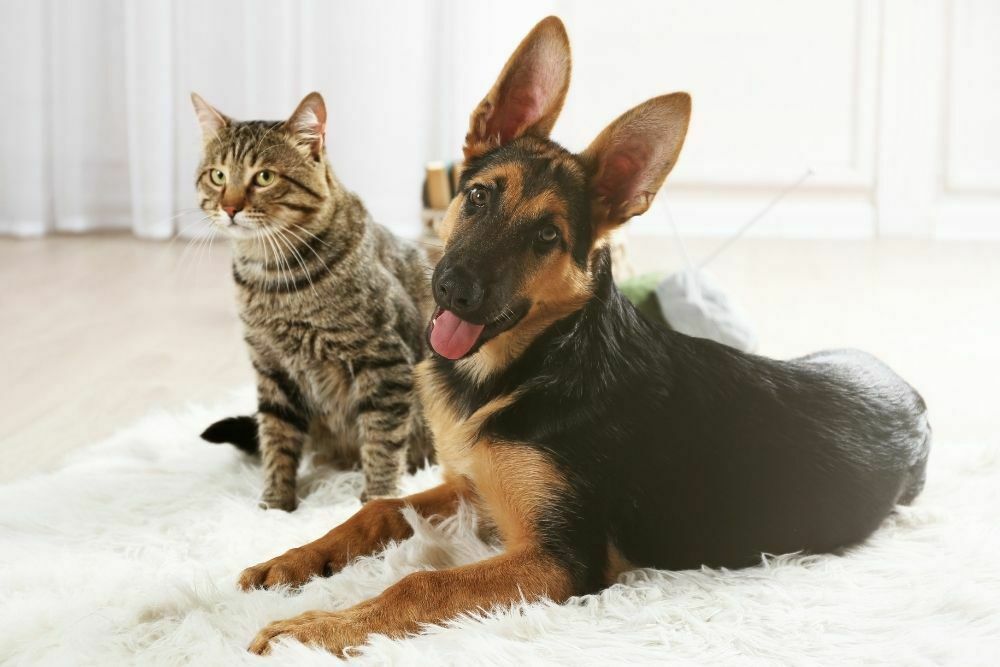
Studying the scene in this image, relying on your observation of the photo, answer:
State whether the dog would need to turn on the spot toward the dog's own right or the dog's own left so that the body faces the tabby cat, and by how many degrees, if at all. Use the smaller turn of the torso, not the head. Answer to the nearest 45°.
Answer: approximately 90° to the dog's own right

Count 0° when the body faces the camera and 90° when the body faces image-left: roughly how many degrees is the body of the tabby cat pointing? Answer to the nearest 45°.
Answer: approximately 45°

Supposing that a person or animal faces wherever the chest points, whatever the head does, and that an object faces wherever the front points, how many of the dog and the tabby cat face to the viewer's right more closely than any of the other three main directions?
0

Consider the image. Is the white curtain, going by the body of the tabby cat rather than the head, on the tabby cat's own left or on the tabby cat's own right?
on the tabby cat's own right

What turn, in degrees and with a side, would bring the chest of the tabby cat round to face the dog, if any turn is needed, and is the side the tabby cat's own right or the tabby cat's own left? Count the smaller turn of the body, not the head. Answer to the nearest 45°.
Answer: approximately 90° to the tabby cat's own left

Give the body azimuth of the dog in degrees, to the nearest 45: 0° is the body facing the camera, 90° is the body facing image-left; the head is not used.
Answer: approximately 45°

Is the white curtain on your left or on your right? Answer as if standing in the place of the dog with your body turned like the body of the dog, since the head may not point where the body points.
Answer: on your right
